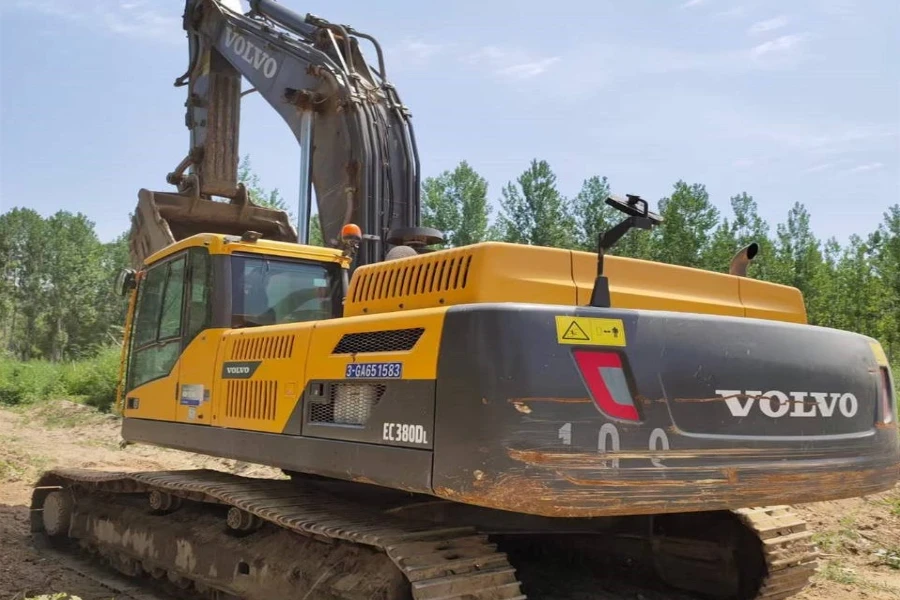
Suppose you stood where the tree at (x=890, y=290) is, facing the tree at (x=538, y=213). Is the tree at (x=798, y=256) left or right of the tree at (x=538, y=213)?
right

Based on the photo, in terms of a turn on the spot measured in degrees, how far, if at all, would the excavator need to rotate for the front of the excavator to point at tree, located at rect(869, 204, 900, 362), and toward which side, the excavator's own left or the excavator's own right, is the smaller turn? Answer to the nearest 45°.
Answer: approximately 90° to the excavator's own right

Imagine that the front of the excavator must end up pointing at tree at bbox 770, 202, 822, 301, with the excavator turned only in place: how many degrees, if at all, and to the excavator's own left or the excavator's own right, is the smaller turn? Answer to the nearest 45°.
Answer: approximately 90° to the excavator's own right

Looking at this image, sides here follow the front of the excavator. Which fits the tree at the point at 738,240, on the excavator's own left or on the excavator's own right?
on the excavator's own right

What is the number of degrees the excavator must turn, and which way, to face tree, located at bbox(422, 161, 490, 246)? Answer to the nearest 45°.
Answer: approximately 45° to its right

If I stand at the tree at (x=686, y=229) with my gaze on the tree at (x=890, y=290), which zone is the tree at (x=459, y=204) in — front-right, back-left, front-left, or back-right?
back-left

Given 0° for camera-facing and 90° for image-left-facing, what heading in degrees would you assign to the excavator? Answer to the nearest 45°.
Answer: approximately 135°

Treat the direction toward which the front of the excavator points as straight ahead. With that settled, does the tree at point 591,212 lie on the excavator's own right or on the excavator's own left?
on the excavator's own right
